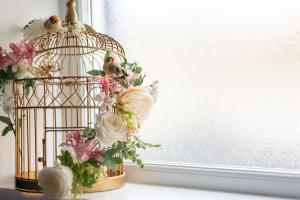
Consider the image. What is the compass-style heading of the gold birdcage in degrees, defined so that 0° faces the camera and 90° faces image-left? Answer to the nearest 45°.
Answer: approximately 0°
